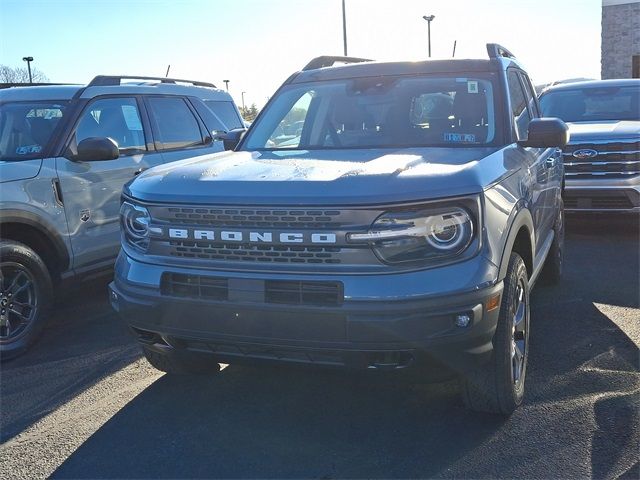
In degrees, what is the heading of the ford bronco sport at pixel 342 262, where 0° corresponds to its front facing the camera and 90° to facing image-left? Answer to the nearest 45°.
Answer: approximately 45°

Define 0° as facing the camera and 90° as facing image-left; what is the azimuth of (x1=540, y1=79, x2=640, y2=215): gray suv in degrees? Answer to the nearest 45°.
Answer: approximately 0°

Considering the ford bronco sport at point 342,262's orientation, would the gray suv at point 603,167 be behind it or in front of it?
behind

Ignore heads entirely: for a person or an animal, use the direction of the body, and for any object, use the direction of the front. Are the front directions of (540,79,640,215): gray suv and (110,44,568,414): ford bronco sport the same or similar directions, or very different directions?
same or similar directions

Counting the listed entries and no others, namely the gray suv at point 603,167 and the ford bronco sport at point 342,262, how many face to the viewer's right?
0

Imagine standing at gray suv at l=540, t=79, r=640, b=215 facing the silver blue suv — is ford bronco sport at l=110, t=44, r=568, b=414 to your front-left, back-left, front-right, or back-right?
front-left

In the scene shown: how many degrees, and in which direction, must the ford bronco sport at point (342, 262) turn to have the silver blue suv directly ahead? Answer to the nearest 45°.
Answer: approximately 90° to its right

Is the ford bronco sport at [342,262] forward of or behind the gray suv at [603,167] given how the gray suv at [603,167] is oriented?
forward

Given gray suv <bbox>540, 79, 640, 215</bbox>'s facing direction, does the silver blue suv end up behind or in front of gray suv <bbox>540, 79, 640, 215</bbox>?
in front

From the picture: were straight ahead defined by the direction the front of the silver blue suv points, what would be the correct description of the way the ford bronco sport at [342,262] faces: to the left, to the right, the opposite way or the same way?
the same way

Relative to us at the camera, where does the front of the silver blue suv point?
facing the viewer and to the left of the viewer

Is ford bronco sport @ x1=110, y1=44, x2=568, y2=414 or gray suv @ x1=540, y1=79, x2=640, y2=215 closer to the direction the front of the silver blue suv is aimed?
the ford bronco sport
